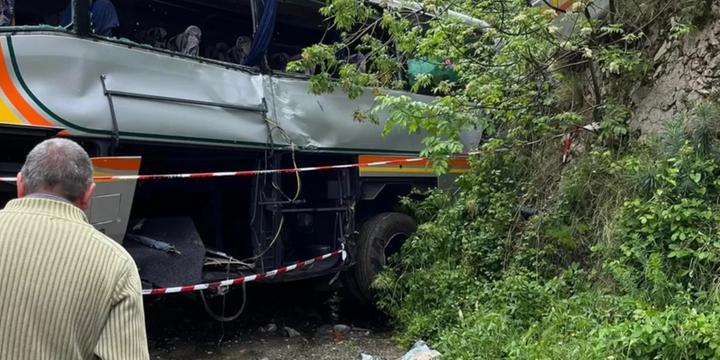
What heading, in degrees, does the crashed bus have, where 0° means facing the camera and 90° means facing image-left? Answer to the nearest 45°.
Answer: approximately 225°

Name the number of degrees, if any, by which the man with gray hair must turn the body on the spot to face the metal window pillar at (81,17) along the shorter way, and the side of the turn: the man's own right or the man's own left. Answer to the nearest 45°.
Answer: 0° — they already face it

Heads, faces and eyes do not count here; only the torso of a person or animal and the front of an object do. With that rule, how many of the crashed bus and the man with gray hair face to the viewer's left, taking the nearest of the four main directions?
0

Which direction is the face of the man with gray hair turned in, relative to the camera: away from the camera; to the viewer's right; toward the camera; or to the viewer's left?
away from the camera

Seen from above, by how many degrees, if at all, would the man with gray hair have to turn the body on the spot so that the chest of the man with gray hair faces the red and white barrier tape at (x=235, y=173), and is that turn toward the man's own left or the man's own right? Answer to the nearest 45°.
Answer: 0° — they already face it

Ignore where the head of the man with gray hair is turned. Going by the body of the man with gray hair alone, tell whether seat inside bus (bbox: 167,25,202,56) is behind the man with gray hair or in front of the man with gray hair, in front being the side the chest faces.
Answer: in front

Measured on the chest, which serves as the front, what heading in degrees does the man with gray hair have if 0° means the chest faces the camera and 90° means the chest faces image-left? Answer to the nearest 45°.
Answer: approximately 180°

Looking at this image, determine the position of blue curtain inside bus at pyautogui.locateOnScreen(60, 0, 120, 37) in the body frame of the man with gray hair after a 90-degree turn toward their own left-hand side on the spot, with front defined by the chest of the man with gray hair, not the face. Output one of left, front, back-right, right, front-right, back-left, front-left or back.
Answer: right
